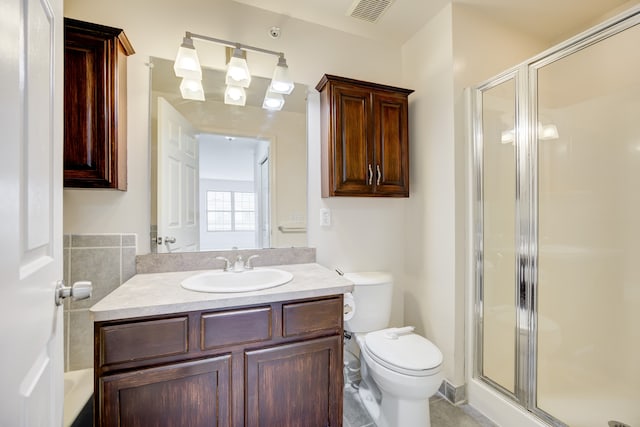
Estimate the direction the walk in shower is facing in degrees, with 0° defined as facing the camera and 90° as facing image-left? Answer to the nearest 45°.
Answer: approximately 45°

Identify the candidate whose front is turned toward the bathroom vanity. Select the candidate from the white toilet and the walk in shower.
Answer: the walk in shower

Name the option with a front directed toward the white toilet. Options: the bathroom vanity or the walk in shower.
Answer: the walk in shower

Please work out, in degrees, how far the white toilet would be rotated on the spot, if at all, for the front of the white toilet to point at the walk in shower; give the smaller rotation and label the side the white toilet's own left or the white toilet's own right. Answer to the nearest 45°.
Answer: approximately 45° to the white toilet's own left

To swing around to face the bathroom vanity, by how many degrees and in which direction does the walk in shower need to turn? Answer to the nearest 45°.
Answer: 0° — it already faces it

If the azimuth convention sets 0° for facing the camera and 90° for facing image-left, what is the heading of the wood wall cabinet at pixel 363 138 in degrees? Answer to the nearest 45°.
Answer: approximately 315°

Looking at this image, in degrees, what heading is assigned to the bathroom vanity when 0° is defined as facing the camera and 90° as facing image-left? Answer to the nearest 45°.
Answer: approximately 0°

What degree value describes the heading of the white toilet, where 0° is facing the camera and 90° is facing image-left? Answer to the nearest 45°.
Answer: approximately 315°

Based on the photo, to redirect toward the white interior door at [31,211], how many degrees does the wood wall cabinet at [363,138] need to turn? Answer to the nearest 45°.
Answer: approximately 90° to its right
